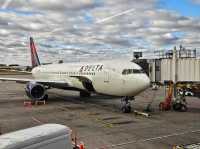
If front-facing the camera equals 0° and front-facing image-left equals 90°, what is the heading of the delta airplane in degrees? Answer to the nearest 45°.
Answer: approximately 315°

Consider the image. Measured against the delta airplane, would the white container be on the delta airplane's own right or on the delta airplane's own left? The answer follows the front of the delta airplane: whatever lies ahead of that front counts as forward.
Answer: on the delta airplane's own right
